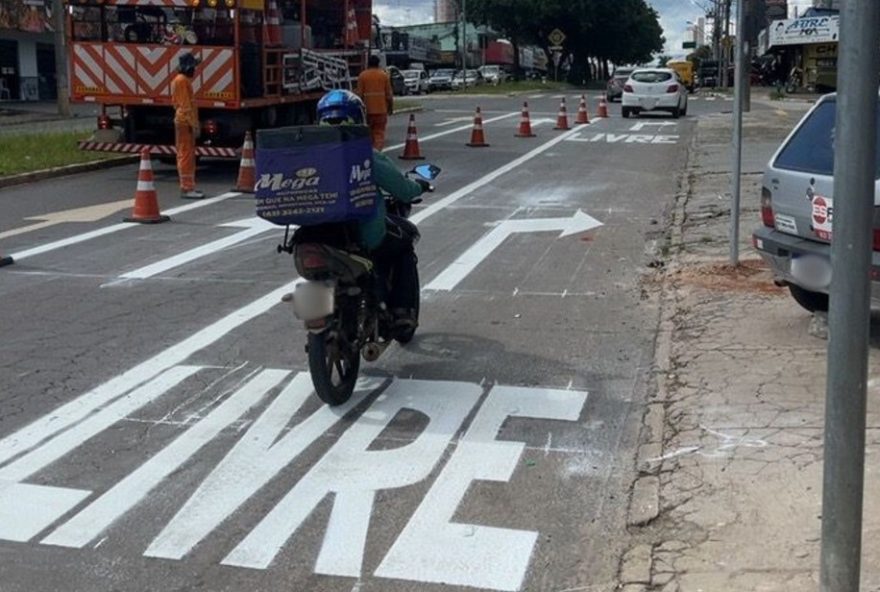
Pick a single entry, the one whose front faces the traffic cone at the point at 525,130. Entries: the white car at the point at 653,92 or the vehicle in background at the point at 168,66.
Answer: the vehicle in background

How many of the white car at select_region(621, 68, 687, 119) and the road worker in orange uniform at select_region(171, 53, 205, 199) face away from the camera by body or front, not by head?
1

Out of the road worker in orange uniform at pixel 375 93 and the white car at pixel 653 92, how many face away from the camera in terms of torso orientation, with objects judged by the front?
2

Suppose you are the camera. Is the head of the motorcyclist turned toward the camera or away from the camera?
away from the camera

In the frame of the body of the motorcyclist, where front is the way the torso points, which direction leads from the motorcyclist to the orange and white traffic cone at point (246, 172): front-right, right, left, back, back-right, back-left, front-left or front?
front-left

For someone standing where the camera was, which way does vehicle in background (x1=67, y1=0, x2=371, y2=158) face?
facing away from the viewer and to the right of the viewer

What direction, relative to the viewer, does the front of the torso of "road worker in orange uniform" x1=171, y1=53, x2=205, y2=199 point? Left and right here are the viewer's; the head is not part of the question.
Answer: facing to the right of the viewer

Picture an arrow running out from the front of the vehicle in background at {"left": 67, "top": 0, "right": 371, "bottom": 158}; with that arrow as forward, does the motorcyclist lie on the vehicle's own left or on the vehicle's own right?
on the vehicle's own right

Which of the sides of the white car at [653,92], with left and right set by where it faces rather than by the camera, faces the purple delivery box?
back

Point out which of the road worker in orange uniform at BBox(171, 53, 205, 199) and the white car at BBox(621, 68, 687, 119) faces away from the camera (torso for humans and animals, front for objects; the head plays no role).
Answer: the white car

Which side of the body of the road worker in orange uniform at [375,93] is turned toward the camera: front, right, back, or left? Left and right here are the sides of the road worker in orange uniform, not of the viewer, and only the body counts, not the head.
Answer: back

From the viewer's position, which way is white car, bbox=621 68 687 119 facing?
facing away from the viewer

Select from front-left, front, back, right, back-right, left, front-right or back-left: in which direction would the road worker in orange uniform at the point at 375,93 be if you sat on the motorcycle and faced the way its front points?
front-left

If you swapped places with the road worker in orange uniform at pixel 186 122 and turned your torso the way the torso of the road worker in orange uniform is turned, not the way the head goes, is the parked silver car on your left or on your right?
on your right

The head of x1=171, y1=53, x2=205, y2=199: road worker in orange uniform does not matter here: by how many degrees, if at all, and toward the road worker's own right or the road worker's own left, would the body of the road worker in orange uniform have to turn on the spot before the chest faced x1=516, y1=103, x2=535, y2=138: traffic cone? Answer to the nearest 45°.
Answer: approximately 45° to the road worker's own left
